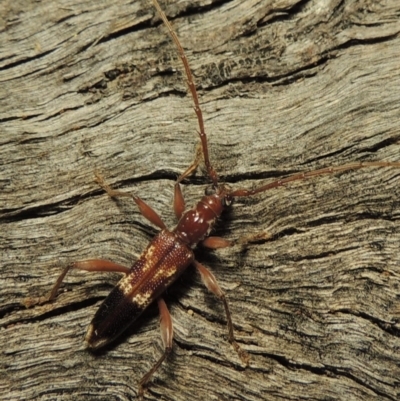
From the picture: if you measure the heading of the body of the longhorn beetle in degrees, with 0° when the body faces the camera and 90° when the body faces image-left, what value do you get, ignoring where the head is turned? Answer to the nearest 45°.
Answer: approximately 225°
